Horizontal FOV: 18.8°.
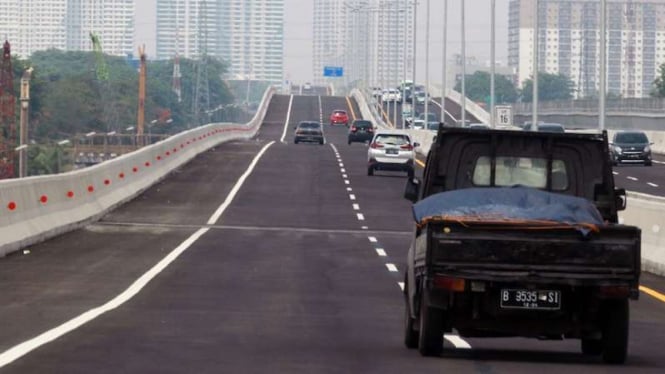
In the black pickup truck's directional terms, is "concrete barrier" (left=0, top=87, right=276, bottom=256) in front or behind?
in front

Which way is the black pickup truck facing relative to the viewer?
away from the camera
